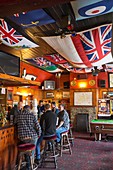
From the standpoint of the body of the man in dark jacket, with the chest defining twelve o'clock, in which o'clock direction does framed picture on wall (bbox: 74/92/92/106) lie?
The framed picture on wall is roughly at 2 o'clock from the man in dark jacket.

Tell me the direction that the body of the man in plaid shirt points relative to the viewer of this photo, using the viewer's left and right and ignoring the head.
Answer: facing away from the viewer

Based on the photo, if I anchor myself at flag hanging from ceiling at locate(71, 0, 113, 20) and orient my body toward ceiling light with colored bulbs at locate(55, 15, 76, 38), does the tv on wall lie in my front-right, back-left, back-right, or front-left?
front-left

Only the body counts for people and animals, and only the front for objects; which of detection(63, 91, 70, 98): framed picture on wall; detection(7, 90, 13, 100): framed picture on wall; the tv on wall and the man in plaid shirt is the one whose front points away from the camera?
the man in plaid shirt

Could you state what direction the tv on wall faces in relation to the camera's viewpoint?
facing the viewer and to the right of the viewer

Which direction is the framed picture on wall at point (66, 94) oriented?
toward the camera

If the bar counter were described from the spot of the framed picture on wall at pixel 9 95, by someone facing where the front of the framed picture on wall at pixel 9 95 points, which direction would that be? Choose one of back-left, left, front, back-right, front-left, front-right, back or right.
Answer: front

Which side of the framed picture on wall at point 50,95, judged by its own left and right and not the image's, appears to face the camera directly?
front

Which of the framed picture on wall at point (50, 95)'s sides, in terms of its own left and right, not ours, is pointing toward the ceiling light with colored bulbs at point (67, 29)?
front

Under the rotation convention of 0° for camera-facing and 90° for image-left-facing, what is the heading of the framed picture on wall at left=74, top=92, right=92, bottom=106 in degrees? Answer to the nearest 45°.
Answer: approximately 0°

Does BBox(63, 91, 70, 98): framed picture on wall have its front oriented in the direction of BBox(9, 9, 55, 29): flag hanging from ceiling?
yes

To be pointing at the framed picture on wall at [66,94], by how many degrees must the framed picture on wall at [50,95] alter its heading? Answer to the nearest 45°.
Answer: approximately 90° to its left

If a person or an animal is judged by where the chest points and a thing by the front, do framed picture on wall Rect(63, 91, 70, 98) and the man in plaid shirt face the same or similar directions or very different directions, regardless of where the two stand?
very different directions

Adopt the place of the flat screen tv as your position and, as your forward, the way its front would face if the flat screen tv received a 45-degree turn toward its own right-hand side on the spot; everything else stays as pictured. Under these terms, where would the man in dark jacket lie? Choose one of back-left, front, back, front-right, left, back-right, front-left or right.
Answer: front-left

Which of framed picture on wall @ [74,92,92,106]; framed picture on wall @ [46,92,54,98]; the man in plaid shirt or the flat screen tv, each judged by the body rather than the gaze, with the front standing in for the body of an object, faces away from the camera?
the man in plaid shirt

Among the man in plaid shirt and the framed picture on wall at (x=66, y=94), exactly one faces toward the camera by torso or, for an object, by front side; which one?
the framed picture on wall

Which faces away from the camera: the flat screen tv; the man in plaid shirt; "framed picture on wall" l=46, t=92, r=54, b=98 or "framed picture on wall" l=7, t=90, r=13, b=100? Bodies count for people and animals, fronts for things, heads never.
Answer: the man in plaid shirt

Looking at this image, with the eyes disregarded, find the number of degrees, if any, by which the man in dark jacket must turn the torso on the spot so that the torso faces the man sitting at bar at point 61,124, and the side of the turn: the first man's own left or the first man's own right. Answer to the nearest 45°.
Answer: approximately 45° to the first man's own right
